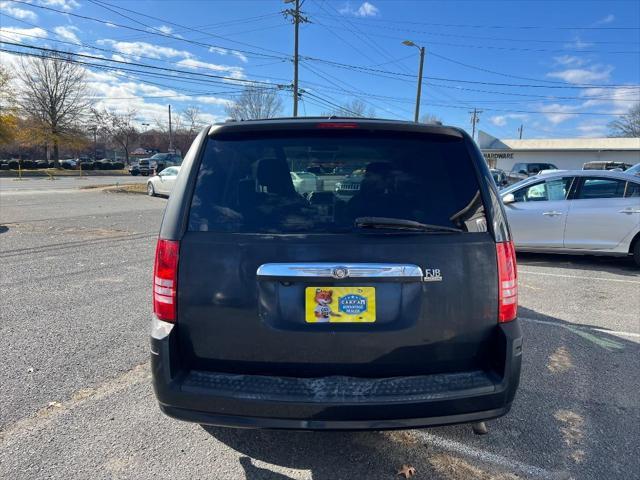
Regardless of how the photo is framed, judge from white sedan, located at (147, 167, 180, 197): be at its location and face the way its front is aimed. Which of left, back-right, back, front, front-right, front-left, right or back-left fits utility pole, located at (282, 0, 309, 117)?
back

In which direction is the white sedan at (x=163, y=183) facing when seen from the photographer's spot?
facing the viewer and to the left of the viewer

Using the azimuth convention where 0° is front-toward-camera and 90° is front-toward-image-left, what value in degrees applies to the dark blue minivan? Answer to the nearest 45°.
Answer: approximately 180°

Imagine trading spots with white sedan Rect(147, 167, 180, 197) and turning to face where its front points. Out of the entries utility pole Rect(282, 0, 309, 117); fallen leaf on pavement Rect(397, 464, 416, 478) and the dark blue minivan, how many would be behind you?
1

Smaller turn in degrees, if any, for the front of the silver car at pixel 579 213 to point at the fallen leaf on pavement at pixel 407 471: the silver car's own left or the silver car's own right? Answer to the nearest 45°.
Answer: approximately 90° to the silver car's own left

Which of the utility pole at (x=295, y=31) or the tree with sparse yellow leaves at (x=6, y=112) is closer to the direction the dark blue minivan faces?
the utility pole

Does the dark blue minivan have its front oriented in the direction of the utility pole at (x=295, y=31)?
yes

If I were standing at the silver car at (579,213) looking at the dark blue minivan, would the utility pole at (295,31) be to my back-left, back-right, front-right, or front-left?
back-right

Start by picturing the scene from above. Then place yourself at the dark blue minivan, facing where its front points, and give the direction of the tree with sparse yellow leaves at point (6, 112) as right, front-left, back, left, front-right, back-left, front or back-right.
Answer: front-left

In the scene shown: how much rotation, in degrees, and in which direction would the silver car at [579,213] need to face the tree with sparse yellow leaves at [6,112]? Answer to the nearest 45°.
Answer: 0° — it already faces it

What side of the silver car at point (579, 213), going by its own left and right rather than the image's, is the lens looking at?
left

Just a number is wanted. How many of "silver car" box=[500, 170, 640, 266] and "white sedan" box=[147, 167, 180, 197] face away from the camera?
0

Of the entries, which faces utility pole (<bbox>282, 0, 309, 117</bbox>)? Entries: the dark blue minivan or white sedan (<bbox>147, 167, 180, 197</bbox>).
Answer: the dark blue minivan
